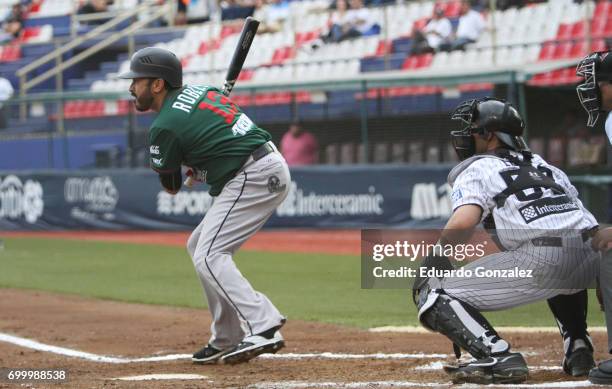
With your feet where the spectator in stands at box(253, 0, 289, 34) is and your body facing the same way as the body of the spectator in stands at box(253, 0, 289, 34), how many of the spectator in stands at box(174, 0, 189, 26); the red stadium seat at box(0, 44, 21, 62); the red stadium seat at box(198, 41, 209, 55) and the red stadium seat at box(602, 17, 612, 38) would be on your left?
1

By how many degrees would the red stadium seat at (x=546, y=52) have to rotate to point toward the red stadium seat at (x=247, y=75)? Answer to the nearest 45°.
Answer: approximately 90° to its right

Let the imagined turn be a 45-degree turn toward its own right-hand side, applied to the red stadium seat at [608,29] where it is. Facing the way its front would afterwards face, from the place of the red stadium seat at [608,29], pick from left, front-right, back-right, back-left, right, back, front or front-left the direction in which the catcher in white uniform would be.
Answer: left

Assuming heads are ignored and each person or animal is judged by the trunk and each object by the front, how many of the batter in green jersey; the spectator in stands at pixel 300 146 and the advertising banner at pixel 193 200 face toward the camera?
2

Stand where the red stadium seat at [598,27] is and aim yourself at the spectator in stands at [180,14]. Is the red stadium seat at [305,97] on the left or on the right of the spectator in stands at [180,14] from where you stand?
left

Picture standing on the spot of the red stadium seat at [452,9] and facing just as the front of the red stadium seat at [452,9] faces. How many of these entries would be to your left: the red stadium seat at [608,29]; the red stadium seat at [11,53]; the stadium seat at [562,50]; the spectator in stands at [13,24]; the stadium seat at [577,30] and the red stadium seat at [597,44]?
4

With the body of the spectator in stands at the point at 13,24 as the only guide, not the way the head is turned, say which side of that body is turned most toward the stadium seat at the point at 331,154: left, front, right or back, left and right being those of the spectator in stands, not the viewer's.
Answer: left

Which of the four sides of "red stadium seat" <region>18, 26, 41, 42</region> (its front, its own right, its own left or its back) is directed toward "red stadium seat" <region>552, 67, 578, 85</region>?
left

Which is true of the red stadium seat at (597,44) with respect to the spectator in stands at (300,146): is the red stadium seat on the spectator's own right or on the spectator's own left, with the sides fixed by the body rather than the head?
on the spectator's own left

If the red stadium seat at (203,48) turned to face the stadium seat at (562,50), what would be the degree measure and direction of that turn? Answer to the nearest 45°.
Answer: approximately 90° to its left

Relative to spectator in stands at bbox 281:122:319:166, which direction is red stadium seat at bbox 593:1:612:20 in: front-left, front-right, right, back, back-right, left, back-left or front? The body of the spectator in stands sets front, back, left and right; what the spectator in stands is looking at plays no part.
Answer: left

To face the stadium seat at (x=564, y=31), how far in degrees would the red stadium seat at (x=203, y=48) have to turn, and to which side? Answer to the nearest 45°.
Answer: approximately 90° to its left

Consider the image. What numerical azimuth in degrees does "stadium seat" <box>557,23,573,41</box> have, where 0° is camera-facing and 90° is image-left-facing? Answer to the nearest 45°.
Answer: approximately 45°

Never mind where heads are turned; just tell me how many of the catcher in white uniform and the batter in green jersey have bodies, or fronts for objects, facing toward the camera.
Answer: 0

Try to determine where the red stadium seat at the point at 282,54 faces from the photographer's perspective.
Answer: facing the viewer and to the left of the viewer
